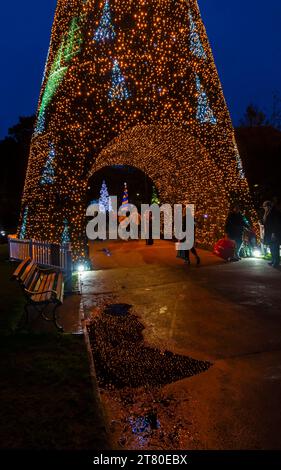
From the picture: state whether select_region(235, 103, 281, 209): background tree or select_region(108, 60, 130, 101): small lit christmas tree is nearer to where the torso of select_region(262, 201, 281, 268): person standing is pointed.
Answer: the small lit christmas tree

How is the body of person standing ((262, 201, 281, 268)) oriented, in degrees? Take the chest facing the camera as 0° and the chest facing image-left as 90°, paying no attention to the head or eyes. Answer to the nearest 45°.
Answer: approximately 90°

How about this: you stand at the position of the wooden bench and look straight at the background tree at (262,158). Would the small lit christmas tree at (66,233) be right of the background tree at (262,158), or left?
left

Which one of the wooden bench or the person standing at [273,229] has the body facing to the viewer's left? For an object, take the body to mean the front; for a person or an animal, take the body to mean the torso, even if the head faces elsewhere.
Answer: the person standing

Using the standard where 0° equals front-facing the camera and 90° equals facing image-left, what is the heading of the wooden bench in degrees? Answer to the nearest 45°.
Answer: approximately 315°

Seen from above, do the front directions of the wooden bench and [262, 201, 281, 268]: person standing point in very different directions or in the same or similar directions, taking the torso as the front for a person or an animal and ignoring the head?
very different directions

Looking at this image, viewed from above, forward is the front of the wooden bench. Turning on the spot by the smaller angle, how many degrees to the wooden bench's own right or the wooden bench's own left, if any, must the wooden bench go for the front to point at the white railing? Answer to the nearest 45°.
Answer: approximately 135° to the wooden bench's own left

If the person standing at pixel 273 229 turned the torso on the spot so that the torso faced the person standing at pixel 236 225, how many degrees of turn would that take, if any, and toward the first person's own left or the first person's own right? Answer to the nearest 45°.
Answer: approximately 45° to the first person's own right

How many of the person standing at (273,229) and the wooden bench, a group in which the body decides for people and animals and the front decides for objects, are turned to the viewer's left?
1
